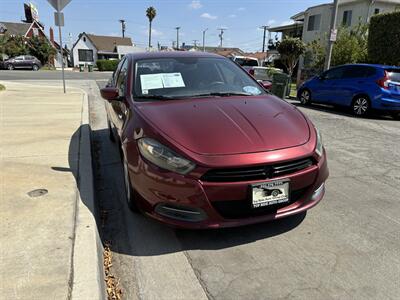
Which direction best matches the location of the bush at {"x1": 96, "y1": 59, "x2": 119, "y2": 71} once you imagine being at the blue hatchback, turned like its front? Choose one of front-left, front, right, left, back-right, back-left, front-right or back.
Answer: front

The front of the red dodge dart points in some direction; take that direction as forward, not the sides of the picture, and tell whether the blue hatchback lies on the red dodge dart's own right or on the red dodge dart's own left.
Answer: on the red dodge dart's own left

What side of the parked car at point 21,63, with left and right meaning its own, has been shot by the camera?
left

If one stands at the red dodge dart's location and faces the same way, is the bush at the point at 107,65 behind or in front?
behind

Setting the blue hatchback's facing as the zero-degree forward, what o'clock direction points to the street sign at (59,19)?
The street sign is roughly at 10 o'clock from the blue hatchback.

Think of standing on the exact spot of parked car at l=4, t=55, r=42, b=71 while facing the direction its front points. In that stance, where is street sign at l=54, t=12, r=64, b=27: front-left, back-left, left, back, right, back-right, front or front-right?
left

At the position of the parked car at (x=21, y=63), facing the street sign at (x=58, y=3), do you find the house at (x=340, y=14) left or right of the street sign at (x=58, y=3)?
left

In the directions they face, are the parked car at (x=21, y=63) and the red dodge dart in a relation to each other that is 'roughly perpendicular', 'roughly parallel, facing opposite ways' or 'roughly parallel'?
roughly perpendicular

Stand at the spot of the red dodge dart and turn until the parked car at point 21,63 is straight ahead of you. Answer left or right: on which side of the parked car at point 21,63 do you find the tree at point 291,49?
right

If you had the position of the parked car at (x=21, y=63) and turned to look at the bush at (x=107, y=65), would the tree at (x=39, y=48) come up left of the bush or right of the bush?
left

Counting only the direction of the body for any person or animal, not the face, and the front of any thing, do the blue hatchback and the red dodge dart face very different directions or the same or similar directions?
very different directions

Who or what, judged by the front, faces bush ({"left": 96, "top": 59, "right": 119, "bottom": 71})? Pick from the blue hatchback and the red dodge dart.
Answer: the blue hatchback

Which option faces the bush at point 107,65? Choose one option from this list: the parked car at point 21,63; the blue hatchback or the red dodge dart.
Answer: the blue hatchback

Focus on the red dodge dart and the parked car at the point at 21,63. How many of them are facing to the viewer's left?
1

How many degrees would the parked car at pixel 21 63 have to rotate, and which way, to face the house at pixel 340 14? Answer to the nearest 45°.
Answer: approximately 135° to its left

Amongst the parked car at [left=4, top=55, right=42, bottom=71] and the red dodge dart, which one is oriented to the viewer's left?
the parked car
